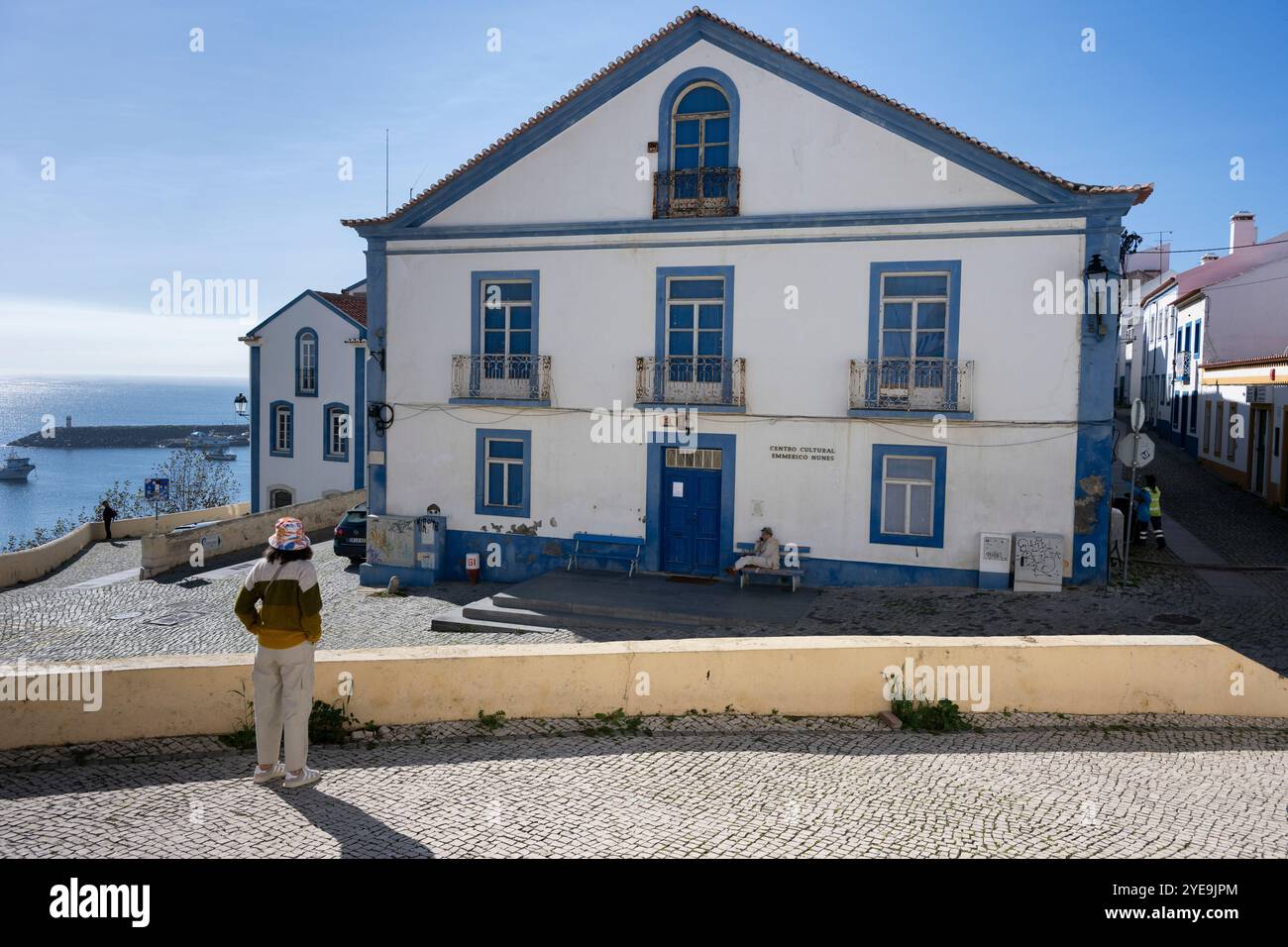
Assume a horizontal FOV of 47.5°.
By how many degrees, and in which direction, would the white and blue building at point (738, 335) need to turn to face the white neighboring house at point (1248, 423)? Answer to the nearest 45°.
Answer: approximately 135° to its left

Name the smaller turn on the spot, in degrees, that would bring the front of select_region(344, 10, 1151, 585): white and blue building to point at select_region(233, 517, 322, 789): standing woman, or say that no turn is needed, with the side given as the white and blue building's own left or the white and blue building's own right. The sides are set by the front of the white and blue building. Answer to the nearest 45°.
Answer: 0° — it already faces them

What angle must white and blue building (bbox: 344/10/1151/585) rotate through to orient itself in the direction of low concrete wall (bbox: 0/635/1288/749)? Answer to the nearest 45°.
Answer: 0° — it already faces it

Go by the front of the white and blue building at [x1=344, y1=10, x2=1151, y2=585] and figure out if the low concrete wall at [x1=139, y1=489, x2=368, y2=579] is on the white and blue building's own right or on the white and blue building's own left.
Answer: on the white and blue building's own right

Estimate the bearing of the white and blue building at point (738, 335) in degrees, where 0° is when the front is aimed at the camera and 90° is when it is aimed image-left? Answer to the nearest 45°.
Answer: approximately 0°

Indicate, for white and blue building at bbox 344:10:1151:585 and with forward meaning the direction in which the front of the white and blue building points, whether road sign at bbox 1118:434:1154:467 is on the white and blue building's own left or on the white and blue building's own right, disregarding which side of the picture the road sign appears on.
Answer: on the white and blue building's own left
